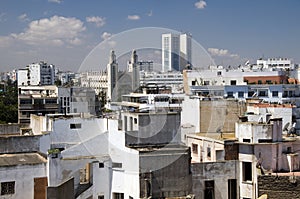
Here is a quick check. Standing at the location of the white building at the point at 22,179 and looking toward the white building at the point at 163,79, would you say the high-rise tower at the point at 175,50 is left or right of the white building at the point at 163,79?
right

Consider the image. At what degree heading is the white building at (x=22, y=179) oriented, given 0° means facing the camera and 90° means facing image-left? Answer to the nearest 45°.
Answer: approximately 0°

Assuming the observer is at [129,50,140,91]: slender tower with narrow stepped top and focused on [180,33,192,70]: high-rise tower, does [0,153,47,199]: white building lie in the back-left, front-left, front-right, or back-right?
back-right

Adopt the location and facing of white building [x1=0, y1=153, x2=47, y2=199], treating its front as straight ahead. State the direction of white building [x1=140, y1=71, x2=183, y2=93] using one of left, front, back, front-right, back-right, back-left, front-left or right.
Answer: back-left

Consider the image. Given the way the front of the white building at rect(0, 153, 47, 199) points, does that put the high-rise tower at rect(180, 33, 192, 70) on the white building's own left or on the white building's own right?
on the white building's own left
